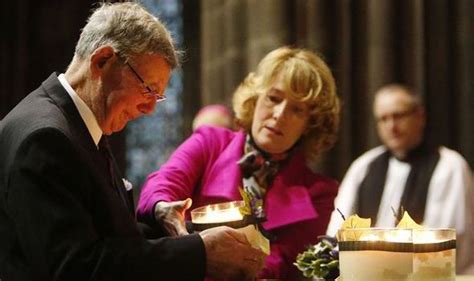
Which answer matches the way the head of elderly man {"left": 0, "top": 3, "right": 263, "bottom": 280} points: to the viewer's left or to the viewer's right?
to the viewer's right

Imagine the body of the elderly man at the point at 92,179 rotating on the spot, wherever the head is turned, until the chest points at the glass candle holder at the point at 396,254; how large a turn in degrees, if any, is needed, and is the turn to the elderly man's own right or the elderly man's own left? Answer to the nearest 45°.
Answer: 0° — they already face it

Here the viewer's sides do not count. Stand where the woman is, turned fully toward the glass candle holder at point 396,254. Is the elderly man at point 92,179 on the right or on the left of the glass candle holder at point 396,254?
right

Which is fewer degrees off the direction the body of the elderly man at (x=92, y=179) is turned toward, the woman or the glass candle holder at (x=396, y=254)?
the glass candle holder

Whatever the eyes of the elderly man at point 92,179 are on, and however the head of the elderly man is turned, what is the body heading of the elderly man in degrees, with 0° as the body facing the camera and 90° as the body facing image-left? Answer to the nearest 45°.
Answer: approximately 270°

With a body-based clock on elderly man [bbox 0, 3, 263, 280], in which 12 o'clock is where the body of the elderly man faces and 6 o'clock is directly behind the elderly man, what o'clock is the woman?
The woman is roughly at 10 o'clock from the elderly man.
